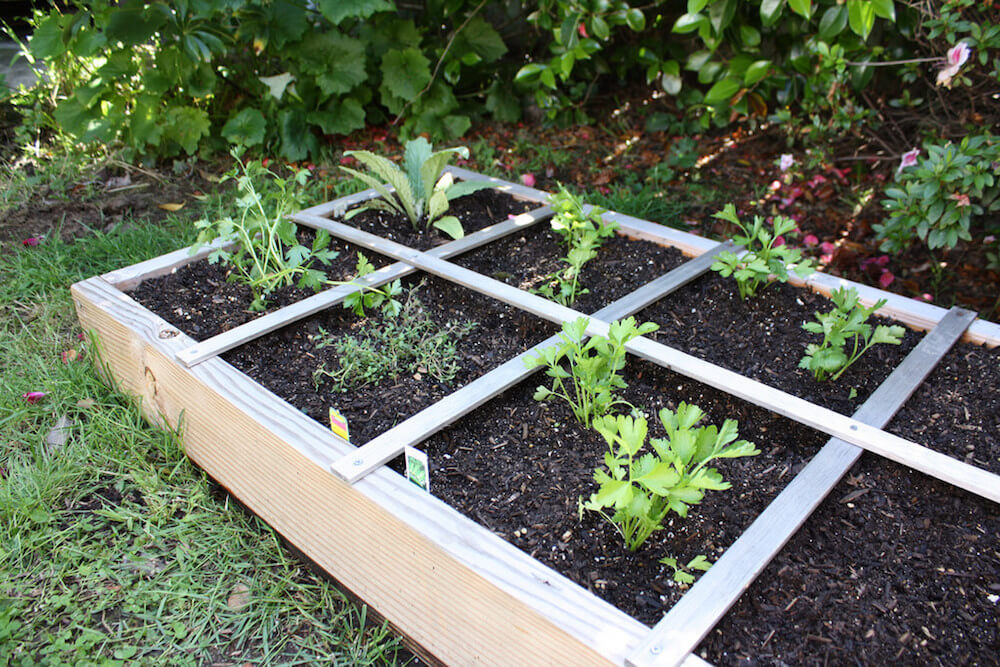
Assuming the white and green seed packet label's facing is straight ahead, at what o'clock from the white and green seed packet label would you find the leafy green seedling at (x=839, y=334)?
The leafy green seedling is roughly at 7 o'clock from the white and green seed packet label.

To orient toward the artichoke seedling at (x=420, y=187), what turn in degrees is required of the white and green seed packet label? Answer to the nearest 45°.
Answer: approximately 135° to its right

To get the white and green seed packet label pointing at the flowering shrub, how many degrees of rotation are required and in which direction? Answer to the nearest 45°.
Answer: approximately 180°

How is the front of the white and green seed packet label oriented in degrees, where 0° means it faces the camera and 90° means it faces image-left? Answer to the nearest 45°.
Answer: approximately 45°

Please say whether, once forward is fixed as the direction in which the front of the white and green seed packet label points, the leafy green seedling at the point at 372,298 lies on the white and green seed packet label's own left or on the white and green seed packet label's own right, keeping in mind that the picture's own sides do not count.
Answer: on the white and green seed packet label's own right

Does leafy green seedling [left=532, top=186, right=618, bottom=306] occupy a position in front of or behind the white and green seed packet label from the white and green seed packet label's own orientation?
behind

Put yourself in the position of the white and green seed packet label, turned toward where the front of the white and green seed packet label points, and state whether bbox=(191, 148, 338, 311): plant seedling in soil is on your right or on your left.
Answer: on your right
